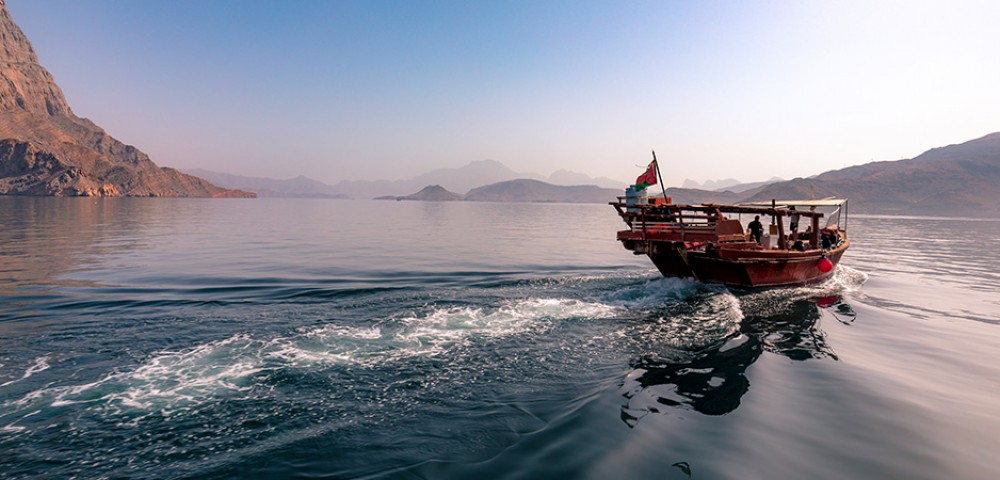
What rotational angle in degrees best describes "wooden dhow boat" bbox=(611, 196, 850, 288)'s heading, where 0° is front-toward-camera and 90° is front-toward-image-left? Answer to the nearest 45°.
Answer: approximately 225°
